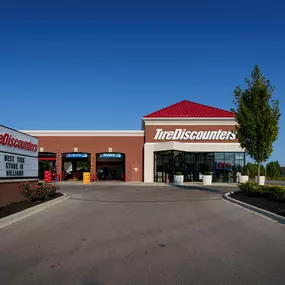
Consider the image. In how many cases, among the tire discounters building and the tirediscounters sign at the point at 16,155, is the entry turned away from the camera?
0

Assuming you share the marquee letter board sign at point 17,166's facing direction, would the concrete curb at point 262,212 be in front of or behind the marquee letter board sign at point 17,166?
in front

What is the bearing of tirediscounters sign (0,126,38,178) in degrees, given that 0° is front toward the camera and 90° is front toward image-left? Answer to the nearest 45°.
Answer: approximately 315°

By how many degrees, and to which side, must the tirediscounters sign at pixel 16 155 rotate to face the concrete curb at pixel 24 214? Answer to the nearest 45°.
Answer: approximately 45° to its right

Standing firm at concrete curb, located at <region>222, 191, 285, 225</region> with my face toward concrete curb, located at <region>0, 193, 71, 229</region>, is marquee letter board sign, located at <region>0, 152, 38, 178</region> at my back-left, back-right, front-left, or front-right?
front-right

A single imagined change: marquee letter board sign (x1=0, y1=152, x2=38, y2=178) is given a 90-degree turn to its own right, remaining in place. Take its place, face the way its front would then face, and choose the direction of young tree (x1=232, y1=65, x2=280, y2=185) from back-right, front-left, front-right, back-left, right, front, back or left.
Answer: back-left

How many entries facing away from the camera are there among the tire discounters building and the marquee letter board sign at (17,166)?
0

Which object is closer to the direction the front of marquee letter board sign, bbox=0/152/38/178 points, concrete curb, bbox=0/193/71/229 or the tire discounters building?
the concrete curb

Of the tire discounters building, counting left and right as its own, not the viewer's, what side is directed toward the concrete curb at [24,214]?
front

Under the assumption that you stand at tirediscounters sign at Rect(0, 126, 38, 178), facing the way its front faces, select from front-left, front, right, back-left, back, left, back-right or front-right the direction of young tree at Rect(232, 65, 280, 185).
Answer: front-left

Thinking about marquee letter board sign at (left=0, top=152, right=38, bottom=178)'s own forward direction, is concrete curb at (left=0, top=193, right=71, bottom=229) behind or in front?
in front

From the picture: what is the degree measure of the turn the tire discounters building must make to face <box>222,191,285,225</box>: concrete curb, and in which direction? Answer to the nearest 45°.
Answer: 0° — it already faces it

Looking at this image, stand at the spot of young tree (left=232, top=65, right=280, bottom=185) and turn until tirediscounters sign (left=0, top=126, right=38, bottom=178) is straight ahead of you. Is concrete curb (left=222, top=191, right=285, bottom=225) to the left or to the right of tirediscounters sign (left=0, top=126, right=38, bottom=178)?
left

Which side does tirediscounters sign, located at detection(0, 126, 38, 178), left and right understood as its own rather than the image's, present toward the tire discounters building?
left

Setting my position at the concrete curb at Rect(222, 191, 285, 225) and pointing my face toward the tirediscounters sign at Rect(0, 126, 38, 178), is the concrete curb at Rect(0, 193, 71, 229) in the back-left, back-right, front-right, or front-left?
front-left

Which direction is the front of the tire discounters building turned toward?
toward the camera
